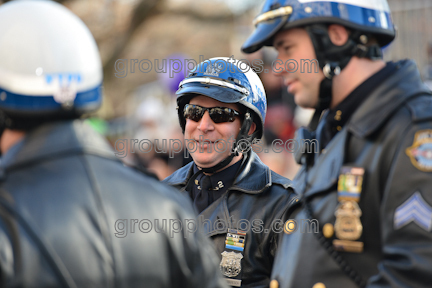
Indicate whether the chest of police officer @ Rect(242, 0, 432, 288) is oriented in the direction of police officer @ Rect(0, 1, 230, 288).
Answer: yes

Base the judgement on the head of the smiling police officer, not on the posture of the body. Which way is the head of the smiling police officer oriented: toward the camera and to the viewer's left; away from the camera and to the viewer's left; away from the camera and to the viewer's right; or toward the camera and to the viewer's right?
toward the camera and to the viewer's left

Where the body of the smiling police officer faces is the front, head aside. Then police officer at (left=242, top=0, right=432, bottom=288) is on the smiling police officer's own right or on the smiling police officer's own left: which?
on the smiling police officer's own left

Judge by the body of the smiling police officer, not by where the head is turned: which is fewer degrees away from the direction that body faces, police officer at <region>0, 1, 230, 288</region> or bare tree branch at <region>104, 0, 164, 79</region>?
the police officer

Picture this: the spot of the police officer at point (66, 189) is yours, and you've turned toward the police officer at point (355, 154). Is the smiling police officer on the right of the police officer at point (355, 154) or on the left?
left

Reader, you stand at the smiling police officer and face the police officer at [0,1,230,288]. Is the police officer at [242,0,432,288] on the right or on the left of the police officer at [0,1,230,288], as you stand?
left

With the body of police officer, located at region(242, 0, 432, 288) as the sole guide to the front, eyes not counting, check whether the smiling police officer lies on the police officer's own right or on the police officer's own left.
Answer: on the police officer's own right

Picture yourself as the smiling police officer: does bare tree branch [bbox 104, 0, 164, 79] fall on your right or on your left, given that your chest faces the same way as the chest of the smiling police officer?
on your right

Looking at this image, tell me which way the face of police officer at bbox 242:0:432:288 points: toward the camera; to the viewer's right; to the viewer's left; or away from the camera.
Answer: to the viewer's left

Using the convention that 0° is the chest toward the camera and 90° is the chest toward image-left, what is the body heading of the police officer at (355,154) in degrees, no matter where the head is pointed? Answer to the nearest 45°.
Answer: approximately 45°

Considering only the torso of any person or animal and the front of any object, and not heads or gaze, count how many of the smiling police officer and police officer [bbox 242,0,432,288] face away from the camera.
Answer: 0

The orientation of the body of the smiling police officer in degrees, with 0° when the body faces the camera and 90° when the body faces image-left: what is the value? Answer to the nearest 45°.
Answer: approximately 45°
